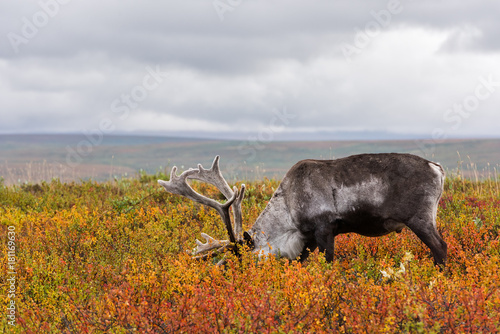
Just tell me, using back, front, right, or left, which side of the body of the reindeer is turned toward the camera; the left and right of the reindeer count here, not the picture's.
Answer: left
